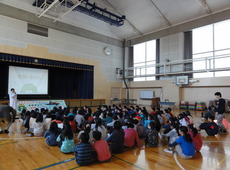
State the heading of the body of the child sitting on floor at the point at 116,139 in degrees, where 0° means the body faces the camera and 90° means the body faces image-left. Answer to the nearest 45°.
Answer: approximately 135°

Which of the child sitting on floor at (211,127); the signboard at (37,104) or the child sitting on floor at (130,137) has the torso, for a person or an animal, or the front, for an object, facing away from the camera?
the child sitting on floor at (130,137)

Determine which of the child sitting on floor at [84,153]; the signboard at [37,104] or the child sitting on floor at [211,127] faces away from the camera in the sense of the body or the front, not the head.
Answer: the child sitting on floor at [84,153]

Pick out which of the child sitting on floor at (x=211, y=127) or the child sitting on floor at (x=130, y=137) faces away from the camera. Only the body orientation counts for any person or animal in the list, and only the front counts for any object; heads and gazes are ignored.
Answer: the child sitting on floor at (x=130, y=137)

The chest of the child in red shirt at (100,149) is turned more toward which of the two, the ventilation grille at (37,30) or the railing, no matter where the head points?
the ventilation grille

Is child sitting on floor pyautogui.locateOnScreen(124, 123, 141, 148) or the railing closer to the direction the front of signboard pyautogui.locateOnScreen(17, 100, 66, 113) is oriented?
the child sitting on floor

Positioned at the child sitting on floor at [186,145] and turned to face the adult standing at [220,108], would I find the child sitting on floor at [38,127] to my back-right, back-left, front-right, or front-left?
back-left

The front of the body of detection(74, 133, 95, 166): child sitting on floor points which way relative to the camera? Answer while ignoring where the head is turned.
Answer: away from the camera

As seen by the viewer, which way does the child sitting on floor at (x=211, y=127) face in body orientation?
to the viewer's left

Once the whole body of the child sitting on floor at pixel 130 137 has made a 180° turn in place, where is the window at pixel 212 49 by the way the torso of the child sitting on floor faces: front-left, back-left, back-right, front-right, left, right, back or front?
back-left

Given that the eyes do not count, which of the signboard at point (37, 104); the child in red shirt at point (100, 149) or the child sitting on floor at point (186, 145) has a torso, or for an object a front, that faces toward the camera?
the signboard

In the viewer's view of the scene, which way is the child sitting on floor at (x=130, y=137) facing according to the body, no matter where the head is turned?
away from the camera

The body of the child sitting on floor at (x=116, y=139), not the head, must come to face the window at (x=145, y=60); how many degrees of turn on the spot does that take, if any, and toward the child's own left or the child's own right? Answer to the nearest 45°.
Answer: approximately 45° to the child's own right

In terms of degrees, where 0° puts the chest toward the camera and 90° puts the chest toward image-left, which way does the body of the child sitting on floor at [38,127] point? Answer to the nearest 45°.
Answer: approximately 180°

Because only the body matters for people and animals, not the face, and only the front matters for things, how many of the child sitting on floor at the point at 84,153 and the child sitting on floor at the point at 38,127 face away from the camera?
2

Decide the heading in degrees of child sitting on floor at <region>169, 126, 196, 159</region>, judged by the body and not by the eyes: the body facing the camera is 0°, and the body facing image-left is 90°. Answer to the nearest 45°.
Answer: approximately 135°

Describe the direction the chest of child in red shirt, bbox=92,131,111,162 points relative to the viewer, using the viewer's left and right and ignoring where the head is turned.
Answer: facing away from the viewer and to the left of the viewer

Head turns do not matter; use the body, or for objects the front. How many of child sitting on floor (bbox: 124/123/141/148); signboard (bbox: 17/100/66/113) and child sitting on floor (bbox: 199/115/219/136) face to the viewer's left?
1
